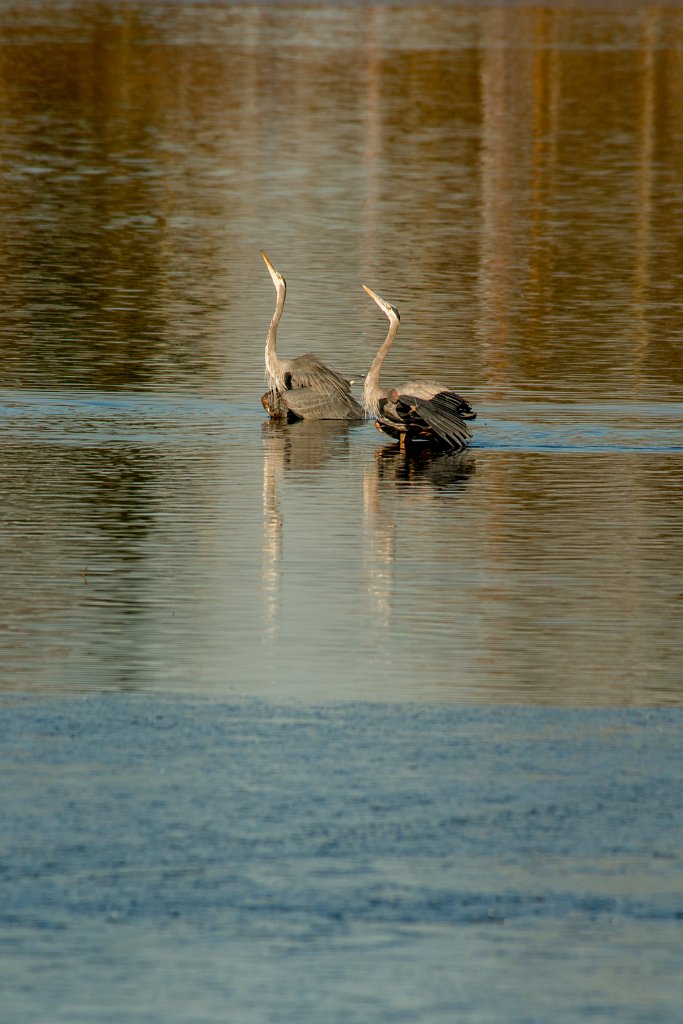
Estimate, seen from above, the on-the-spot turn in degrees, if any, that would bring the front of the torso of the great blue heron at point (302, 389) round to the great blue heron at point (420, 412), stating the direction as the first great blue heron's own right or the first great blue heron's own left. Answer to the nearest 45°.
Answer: approximately 135° to the first great blue heron's own left

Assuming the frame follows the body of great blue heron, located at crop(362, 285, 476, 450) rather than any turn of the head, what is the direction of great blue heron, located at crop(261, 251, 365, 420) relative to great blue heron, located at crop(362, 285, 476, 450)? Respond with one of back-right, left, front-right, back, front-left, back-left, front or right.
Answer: front-right

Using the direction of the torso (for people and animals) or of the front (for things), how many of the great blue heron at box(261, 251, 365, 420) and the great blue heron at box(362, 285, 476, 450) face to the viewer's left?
2

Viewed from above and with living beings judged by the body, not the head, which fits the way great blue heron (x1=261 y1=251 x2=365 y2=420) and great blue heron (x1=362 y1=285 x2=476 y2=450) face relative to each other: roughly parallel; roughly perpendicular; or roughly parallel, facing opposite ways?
roughly parallel

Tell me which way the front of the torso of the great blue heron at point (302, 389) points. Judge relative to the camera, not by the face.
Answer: to the viewer's left

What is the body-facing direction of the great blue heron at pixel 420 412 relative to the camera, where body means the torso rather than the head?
to the viewer's left
